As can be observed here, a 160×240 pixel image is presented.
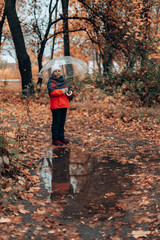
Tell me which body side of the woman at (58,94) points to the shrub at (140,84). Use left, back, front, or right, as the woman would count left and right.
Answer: left

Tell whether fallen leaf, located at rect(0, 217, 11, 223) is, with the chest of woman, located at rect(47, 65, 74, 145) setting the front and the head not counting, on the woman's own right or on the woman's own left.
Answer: on the woman's own right

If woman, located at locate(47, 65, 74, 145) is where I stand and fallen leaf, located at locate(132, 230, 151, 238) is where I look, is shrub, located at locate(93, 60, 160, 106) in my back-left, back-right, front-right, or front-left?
back-left

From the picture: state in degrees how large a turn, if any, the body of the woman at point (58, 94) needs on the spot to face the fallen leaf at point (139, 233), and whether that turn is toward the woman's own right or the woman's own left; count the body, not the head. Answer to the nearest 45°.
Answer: approximately 45° to the woman's own right

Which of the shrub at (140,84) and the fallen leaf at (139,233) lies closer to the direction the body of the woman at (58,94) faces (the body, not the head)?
the fallen leaf

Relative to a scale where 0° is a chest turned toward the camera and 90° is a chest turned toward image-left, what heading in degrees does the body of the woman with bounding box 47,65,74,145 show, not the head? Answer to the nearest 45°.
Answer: approximately 315°

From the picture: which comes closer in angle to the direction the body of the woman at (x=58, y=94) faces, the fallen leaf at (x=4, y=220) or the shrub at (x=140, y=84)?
the fallen leaf

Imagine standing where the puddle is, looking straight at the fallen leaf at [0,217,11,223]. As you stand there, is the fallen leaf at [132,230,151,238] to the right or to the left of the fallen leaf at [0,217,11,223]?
left
